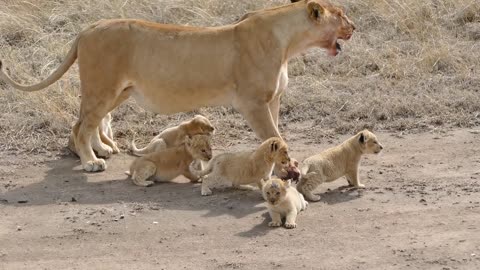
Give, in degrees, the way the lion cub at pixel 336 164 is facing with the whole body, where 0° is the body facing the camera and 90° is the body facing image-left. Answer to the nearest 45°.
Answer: approximately 270°

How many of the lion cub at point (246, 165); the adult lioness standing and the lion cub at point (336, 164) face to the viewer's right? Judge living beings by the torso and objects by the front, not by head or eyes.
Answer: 3

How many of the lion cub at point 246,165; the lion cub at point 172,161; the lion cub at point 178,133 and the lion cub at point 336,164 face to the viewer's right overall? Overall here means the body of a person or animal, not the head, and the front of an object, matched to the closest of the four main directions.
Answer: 4

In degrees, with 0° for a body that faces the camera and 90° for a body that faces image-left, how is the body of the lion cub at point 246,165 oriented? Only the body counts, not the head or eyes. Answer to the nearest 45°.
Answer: approximately 270°

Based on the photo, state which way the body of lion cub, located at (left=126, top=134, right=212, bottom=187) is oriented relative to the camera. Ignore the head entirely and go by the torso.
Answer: to the viewer's right

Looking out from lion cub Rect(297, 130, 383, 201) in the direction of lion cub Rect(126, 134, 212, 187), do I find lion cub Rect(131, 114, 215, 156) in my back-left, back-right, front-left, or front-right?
front-right

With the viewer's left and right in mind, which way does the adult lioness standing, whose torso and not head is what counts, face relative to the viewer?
facing to the right of the viewer

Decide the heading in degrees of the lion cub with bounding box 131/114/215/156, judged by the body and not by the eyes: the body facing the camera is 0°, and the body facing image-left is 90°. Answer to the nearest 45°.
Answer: approximately 270°

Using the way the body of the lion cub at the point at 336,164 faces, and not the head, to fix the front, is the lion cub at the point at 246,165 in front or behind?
behind

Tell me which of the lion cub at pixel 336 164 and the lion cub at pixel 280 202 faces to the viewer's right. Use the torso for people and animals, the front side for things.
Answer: the lion cub at pixel 336 164
